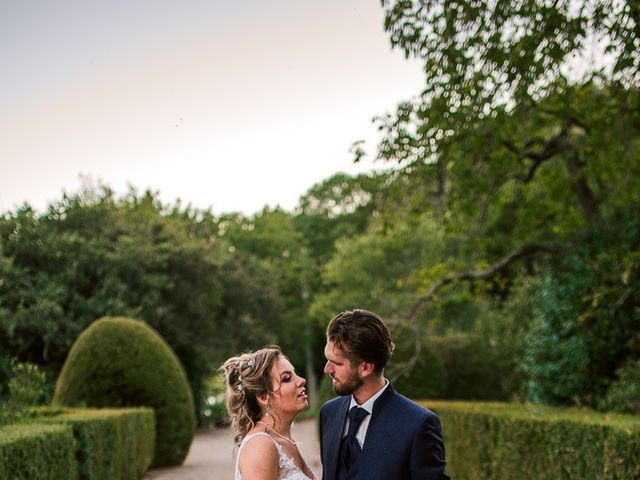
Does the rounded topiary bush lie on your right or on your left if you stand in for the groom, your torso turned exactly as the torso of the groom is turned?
on your right

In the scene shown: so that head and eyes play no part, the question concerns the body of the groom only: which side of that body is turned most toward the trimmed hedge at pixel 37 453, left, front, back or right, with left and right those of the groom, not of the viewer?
right

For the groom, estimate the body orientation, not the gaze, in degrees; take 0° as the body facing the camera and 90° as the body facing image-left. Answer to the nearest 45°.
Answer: approximately 45°

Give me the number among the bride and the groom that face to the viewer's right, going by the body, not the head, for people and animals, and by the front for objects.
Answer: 1

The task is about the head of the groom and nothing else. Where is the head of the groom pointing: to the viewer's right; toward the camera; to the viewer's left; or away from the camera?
to the viewer's left

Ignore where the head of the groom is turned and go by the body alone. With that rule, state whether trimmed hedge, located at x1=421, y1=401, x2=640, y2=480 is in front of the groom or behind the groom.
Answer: behind

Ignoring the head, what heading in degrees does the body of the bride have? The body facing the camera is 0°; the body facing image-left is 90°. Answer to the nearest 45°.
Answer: approximately 270°

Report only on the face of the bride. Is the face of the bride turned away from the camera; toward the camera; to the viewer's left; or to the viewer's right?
to the viewer's right
